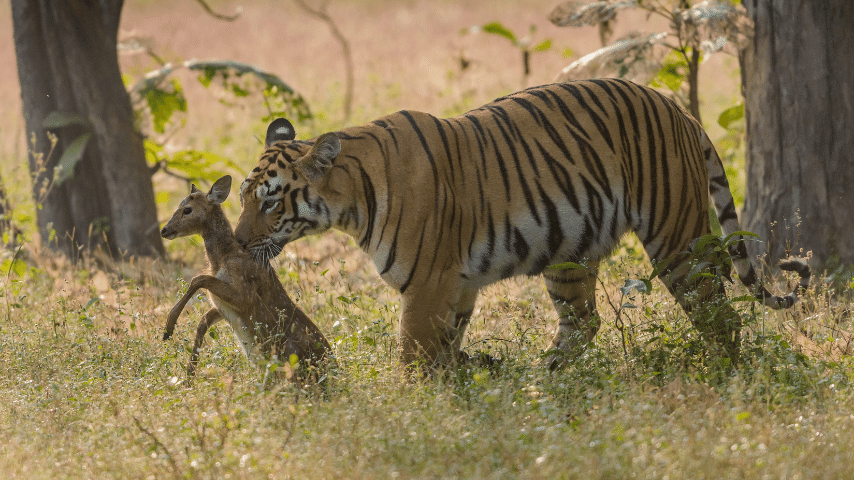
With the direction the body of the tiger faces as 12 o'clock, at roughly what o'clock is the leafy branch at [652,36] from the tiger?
The leafy branch is roughly at 4 o'clock from the tiger.

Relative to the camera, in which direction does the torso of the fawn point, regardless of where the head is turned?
to the viewer's left

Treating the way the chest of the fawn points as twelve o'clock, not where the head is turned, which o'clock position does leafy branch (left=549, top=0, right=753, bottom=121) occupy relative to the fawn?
The leafy branch is roughly at 5 o'clock from the fawn.

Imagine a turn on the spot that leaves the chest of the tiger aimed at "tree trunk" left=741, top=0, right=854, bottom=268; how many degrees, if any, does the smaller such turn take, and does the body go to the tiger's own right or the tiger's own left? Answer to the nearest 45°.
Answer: approximately 135° to the tiger's own right

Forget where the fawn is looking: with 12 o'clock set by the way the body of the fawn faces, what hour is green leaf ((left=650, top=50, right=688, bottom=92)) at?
The green leaf is roughly at 5 o'clock from the fawn.

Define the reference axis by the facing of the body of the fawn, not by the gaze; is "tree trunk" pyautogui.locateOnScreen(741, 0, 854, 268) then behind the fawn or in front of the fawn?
behind

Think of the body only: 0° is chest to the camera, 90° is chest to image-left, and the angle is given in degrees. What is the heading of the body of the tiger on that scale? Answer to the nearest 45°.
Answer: approximately 90°
